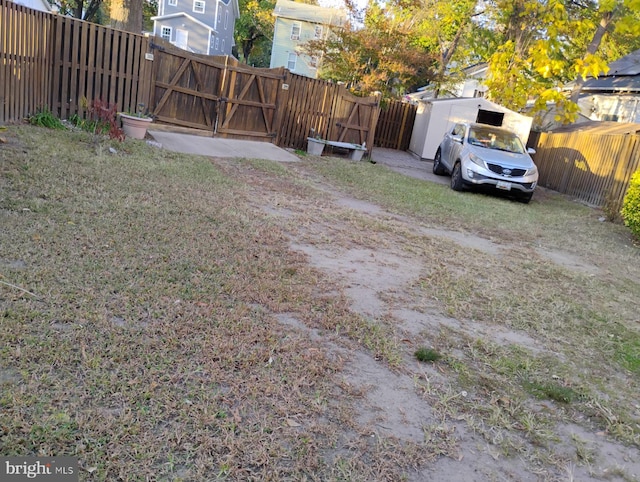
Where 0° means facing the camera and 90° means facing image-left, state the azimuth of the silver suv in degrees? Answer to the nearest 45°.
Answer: approximately 315°

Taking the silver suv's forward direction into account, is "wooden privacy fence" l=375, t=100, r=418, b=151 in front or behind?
behind

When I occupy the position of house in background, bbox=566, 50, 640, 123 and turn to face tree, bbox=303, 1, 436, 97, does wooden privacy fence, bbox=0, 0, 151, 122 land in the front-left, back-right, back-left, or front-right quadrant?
front-left

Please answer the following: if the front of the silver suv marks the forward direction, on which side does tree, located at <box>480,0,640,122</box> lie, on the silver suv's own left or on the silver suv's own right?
on the silver suv's own left

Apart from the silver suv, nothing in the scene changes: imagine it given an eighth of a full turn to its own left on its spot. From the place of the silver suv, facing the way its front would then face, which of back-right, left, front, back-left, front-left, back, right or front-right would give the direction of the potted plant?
back-right

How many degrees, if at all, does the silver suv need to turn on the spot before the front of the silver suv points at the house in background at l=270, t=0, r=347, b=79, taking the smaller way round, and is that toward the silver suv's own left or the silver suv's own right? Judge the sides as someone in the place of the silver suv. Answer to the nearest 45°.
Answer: approximately 180°

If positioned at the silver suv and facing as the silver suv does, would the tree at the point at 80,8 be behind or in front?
behind

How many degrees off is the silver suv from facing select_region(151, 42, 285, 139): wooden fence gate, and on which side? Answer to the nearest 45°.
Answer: approximately 135° to its right

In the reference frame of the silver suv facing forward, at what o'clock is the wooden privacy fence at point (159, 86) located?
The wooden privacy fence is roughly at 4 o'clock from the silver suv.

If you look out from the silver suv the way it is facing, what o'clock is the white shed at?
The white shed is roughly at 7 o'clock from the silver suv.

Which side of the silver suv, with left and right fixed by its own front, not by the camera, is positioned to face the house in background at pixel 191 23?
back

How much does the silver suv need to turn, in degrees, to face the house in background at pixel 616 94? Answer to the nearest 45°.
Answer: approximately 135° to its left
